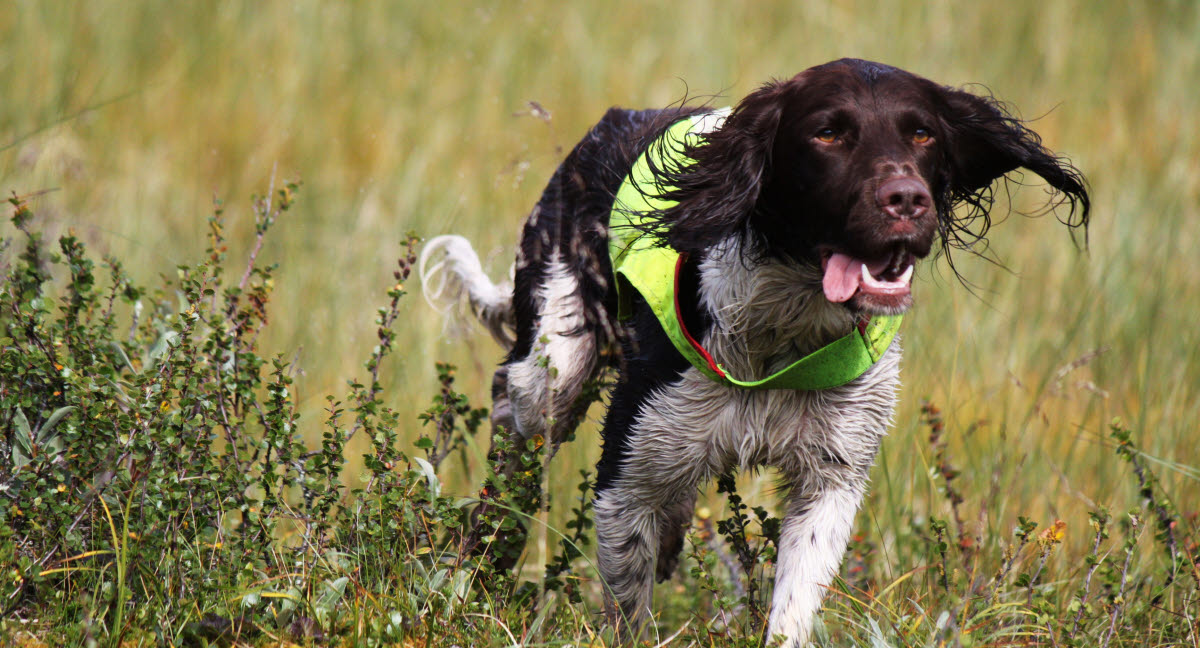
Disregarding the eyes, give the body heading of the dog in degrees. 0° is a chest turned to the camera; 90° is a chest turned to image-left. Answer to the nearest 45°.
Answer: approximately 315°
